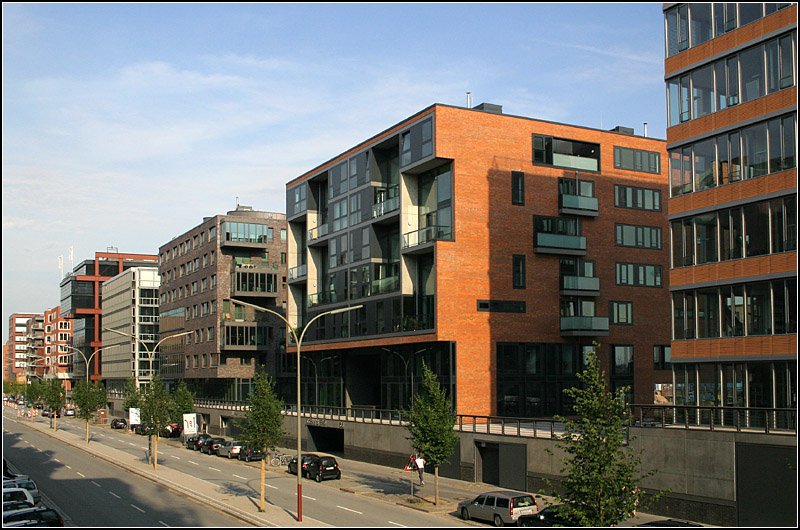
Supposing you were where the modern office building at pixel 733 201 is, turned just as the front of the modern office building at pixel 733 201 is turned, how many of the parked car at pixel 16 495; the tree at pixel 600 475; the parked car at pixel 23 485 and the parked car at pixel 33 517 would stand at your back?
0

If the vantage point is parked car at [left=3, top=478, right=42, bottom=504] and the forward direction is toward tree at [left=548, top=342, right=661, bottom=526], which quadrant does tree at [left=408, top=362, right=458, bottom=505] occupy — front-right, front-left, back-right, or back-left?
front-left

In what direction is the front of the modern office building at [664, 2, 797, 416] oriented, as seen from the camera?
facing the viewer and to the left of the viewer

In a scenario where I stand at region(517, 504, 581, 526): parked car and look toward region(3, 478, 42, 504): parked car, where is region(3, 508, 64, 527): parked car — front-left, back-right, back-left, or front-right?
front-left

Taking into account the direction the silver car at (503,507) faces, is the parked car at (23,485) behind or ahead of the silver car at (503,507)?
ahead

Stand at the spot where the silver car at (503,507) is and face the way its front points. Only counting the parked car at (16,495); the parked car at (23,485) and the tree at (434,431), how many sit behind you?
0

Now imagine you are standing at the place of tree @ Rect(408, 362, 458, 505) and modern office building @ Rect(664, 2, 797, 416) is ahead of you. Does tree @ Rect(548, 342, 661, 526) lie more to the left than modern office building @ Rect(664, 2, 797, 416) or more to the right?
right

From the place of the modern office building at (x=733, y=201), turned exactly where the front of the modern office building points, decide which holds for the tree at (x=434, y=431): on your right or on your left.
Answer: on your right

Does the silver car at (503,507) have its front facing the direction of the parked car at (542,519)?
no

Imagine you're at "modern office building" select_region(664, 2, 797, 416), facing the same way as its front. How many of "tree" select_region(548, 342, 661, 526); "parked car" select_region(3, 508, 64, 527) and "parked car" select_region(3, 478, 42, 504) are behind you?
0

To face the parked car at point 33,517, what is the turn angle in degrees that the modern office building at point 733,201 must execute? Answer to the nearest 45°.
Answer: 0° — it already faces it

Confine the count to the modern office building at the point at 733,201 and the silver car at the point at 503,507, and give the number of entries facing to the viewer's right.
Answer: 0

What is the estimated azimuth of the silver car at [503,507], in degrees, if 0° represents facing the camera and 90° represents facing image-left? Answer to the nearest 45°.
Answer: approximately 135°

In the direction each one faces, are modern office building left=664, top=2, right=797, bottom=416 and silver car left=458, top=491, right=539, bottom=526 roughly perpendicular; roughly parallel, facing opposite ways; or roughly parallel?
roughly perpendicular
